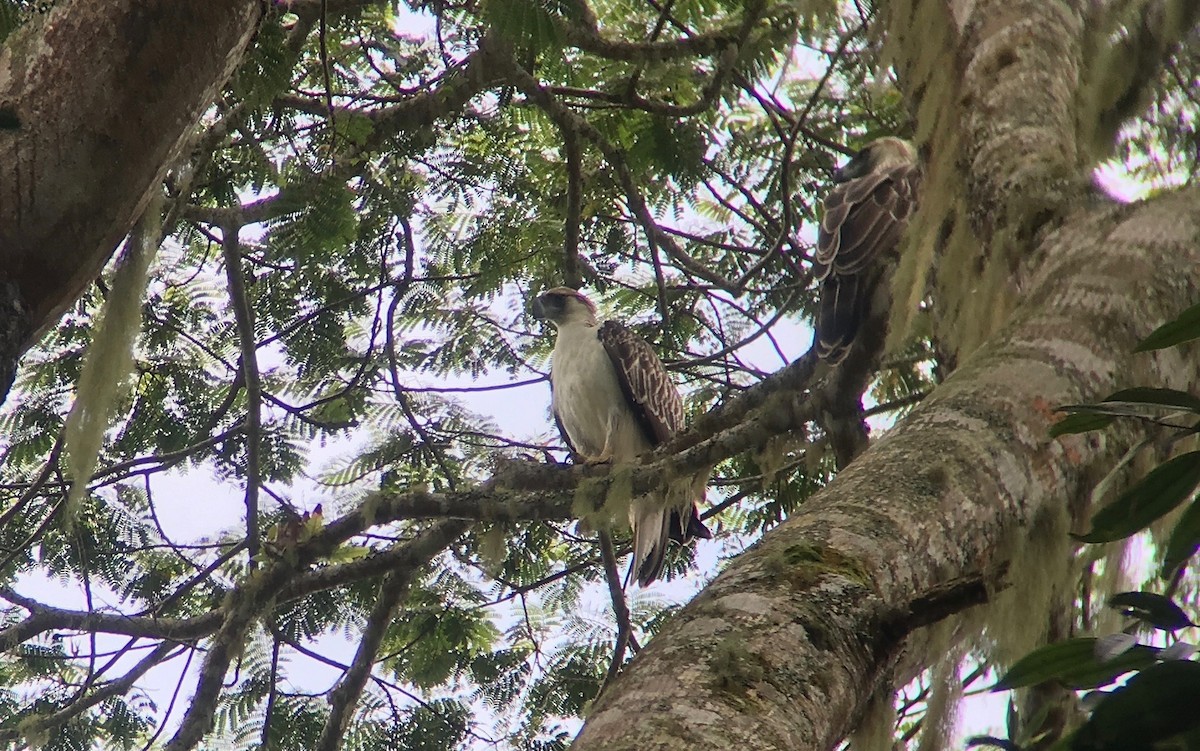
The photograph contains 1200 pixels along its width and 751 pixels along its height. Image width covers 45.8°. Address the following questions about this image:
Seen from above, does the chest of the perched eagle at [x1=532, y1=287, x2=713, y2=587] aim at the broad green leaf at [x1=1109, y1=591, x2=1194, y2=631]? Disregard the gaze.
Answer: no

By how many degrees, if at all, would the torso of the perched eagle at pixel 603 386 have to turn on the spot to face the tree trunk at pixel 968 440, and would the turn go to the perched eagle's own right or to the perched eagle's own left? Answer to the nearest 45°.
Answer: approximately 45° to the perched eagle's own left

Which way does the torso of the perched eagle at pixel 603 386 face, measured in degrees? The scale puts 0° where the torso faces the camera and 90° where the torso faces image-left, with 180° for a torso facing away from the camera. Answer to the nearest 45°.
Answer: approximately 45°

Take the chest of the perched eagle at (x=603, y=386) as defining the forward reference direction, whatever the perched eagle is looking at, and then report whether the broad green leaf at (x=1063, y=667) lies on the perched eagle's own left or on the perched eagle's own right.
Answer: on the perched eagle's own left

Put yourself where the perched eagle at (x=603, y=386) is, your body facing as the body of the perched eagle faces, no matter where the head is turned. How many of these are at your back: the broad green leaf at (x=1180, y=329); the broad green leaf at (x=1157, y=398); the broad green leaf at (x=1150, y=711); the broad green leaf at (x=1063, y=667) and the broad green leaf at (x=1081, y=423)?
0

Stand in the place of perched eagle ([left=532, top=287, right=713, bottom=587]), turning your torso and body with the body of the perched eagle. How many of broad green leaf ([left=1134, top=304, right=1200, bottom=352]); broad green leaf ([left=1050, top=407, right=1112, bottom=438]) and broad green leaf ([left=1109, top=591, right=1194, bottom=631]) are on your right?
0

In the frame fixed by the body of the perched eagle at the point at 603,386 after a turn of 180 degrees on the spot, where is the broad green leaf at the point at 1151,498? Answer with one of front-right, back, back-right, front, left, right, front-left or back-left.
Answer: back-right

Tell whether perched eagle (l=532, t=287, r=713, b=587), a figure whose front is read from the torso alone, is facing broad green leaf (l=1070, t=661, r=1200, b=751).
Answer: no

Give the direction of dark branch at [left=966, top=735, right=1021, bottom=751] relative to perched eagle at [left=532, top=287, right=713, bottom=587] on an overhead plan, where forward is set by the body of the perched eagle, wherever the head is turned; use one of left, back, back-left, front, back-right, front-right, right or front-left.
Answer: front-left

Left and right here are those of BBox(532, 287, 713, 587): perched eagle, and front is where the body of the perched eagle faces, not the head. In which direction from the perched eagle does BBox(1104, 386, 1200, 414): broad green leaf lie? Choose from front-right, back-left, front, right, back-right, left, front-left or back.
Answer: front-left

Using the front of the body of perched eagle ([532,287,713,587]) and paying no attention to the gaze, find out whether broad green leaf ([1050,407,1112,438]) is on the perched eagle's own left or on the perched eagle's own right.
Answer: on the perched eagle's own left

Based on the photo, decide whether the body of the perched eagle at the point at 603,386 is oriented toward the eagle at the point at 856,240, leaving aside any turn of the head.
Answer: no
